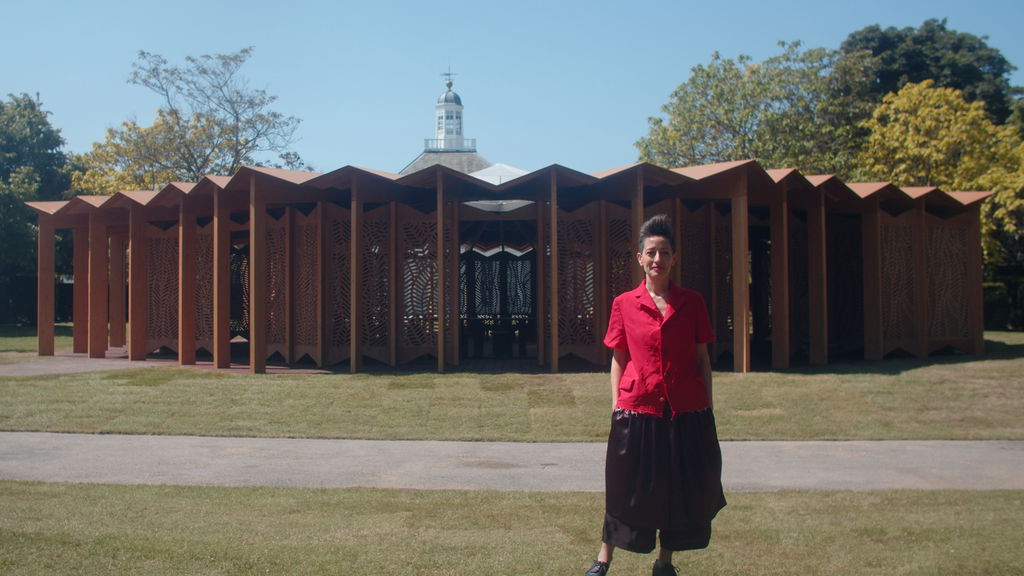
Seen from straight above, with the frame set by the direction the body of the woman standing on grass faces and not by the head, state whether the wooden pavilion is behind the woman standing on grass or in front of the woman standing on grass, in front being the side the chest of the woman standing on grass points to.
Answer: behind

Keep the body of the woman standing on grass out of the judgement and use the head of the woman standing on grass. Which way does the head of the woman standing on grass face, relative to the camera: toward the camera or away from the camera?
toward the camera

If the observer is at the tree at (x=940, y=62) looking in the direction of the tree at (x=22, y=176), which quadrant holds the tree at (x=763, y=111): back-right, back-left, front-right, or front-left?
front-left

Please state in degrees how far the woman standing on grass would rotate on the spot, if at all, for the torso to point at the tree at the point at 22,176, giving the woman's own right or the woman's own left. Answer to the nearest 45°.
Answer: approximately 135° to the woman's own right

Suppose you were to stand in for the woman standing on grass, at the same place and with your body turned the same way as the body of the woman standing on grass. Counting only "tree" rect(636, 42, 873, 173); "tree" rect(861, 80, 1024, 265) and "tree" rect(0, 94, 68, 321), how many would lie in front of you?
0

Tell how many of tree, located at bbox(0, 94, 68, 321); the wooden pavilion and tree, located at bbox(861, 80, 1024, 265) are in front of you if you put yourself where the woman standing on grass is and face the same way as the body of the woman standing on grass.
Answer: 0

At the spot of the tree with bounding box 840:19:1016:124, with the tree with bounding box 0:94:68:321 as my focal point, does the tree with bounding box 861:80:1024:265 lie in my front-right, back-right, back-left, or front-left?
front-left

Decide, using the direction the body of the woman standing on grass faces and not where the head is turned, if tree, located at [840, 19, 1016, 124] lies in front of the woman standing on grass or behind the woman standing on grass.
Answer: behind

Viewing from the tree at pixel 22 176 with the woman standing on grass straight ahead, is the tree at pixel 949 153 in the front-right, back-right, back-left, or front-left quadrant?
front-left

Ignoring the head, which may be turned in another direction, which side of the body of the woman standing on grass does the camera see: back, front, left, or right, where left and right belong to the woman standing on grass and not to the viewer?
front

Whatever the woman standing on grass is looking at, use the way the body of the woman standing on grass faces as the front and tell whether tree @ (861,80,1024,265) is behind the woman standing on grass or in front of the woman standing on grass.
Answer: behind
